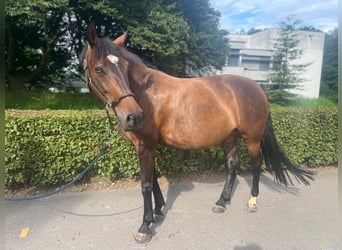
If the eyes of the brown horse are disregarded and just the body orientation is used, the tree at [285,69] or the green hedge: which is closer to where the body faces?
the green hedge

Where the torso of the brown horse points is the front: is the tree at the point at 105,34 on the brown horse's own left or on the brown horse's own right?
on the brown horse's own right

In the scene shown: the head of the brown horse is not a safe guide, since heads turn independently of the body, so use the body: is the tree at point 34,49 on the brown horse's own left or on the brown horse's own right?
on the brown horse's own right

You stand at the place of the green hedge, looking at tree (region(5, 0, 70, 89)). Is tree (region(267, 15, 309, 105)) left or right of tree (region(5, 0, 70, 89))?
right

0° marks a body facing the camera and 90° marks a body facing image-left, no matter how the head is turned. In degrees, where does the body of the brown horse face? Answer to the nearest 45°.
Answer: approximately 45°

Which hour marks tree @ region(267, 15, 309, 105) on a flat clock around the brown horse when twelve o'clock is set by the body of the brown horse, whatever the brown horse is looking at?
The tree is roughly at 5 o'clock from the brown horse.
